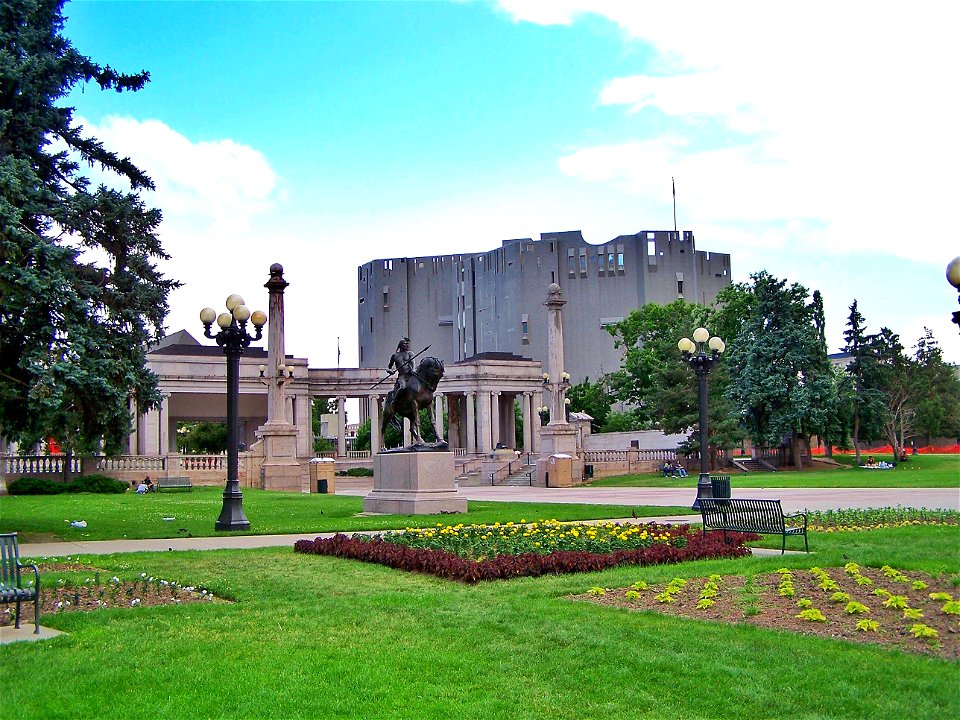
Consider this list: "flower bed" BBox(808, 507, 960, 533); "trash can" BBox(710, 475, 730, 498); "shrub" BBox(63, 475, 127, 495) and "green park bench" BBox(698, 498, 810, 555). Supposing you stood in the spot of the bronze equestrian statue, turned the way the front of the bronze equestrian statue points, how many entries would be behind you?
1

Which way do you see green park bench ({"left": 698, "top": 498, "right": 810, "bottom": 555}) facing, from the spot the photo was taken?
facing away from the viewer and to the right of the viewer

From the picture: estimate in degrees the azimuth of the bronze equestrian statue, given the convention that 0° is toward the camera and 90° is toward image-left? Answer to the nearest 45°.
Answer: approximately 315°

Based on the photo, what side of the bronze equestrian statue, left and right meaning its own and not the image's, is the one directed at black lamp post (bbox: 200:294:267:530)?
right

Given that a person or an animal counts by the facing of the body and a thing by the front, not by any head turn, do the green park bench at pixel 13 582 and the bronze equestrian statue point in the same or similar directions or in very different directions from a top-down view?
same or similar directions

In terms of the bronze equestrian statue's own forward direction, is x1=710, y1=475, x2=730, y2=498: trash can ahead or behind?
ahead

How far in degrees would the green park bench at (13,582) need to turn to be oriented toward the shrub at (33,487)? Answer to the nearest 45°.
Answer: approximately 135° to its left

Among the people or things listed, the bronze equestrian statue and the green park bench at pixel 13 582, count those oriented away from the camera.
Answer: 0

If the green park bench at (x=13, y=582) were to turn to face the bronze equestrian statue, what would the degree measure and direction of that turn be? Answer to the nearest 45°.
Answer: approximately 90° to its left

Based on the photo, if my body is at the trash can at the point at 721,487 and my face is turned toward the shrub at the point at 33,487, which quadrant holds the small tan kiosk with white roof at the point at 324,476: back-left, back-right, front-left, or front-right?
front-right

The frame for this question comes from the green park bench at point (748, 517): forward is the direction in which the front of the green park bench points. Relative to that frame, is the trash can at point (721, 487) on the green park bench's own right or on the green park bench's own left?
on the green park bench's own left

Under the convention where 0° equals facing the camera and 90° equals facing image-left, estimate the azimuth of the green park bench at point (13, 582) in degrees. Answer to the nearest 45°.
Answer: approximately 315°

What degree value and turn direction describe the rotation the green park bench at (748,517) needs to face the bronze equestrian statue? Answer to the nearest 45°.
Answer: approximately 90° to its left

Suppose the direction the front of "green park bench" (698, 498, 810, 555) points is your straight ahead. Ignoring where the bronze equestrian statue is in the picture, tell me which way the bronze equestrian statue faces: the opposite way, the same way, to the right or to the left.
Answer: to the right

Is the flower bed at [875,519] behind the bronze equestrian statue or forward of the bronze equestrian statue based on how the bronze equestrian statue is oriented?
forward

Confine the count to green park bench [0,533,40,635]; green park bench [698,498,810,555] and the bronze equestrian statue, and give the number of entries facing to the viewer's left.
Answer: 0

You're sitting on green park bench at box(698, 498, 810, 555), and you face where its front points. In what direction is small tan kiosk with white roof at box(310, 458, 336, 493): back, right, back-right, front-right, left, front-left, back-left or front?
left
